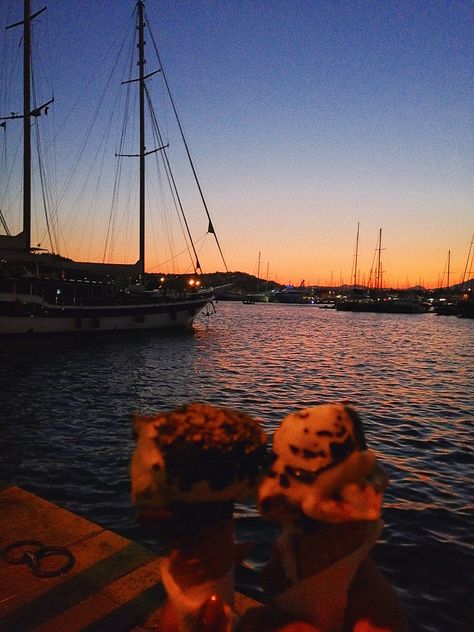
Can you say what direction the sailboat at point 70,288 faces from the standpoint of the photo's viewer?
facing to the right of the viewer

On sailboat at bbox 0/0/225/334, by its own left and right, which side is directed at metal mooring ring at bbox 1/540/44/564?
right

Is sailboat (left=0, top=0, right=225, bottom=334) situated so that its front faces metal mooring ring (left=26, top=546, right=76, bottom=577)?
no
